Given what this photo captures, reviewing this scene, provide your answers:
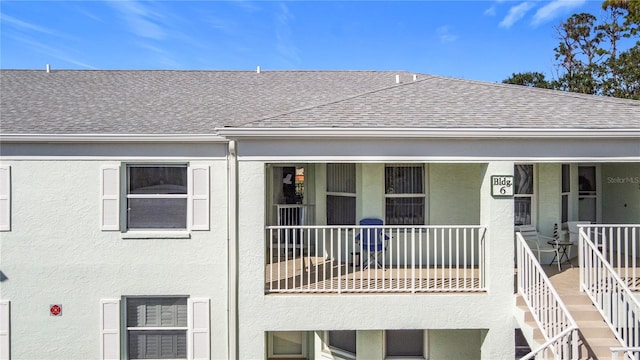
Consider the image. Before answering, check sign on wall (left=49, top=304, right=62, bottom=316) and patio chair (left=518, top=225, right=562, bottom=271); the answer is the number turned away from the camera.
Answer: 0

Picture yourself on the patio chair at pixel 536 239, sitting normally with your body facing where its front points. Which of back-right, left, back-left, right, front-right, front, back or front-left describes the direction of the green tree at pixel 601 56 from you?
back-left

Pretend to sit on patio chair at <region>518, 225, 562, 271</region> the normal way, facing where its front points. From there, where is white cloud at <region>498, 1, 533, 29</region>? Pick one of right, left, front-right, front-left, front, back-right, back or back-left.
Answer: back-left

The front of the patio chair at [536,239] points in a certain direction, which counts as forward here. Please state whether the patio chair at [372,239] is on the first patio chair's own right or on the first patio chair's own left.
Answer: on the first patio chair's own right

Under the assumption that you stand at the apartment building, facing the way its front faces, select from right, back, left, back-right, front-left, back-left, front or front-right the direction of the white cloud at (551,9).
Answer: back-left

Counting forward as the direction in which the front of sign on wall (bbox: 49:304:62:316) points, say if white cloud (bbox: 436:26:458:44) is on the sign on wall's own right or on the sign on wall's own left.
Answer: on the sign on wall's own left

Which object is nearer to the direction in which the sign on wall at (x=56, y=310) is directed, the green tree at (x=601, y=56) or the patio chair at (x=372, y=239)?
the patio chair
